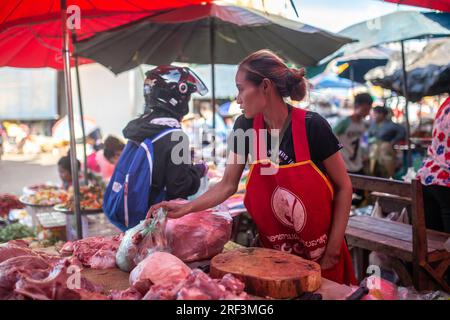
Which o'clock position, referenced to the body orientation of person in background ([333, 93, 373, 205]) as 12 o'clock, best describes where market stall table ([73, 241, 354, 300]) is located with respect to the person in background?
The market stall table is roughly at 2 o'clock from the person in background.

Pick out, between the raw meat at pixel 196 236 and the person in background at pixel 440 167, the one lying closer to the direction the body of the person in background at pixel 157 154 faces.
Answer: the person in background

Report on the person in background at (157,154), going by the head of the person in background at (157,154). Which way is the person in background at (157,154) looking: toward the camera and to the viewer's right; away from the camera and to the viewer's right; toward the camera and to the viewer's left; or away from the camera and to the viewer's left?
away from the camera and to the viewer's right

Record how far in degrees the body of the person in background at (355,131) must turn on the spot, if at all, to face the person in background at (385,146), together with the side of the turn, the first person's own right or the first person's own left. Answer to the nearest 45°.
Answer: approximately 135° to the first person's own left

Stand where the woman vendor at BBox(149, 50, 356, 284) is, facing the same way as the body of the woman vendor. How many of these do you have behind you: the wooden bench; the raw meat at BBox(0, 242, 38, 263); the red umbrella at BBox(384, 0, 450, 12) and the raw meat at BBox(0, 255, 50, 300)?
2

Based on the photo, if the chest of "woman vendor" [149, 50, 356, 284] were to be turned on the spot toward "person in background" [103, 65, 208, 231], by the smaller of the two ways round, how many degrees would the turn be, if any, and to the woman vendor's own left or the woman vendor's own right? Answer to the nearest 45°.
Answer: approximately 90° to the woman vendor's own right

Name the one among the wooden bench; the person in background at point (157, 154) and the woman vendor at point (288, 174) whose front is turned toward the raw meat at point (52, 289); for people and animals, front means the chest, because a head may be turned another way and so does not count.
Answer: the woman vendor

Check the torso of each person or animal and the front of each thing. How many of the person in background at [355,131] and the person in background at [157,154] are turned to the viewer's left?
0

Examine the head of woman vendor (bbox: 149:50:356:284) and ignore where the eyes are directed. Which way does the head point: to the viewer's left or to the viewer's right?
to the viewer's left
